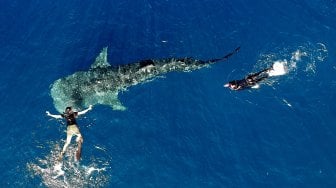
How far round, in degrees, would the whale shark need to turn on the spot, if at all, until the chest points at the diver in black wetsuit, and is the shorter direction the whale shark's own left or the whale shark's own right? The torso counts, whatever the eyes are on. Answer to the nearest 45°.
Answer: approximately 180°

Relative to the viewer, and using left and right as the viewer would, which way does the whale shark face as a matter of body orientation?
facing to the left of the viewer
